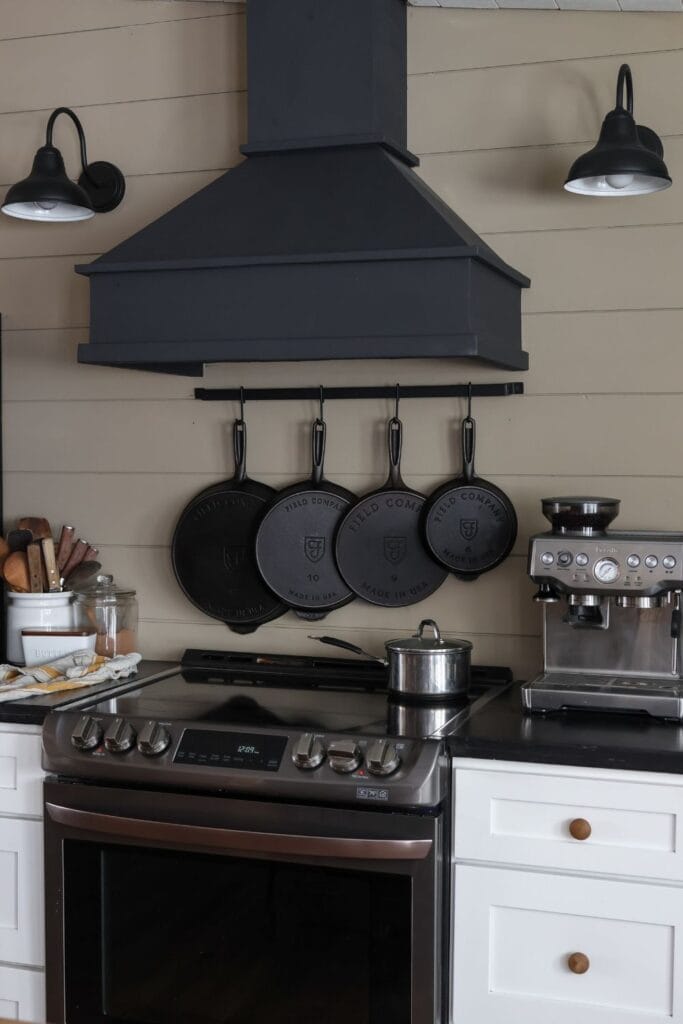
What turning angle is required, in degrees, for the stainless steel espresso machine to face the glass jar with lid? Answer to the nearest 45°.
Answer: approximately 90° to its right

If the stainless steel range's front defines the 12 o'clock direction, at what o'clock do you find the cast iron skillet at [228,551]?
The cast iron skillet is roughly at 6 o'clock from the stainless steel range.

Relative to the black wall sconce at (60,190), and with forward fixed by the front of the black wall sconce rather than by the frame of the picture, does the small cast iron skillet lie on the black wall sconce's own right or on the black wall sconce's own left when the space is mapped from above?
on the black wall sconce's own left

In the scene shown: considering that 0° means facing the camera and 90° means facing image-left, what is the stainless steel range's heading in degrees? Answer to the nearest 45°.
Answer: approximately 0°

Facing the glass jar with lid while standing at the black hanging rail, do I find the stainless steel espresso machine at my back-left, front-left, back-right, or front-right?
back-left

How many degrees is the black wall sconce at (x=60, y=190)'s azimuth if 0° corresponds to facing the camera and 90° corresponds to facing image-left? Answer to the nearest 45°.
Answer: approximately 45°

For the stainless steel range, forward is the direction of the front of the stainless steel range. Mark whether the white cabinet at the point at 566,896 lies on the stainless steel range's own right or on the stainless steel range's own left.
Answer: on the stainless steel range's own left
